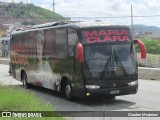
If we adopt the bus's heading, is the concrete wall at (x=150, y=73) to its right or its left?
on its left

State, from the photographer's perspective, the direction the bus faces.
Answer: facing the viewer and to the right of the viewer
